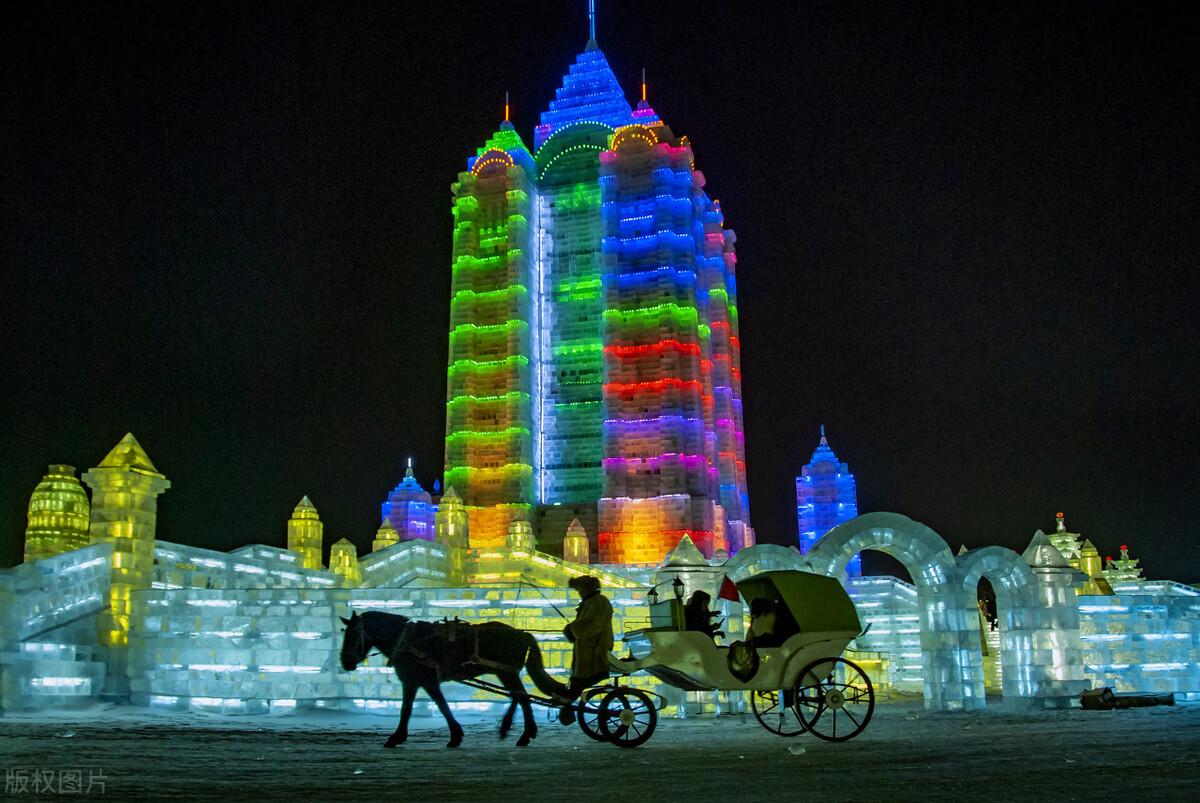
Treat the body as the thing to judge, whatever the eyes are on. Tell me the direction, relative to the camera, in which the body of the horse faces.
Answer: to the viewer's left

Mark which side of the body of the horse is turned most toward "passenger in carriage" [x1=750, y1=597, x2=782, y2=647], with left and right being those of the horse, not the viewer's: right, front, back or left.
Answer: back

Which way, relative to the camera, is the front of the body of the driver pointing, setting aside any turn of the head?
to the viewer's left

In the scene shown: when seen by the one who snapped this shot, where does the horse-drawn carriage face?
facing to the left of the viewer

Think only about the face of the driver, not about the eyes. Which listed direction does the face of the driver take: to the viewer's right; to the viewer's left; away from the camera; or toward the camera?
to the viewer's left

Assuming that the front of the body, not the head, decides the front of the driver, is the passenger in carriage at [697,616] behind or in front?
behind

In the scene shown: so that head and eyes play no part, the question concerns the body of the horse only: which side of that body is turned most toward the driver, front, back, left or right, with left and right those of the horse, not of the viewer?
back

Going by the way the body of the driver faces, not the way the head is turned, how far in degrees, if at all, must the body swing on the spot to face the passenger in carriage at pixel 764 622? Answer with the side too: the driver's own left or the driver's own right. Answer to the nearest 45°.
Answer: approximately 180°
